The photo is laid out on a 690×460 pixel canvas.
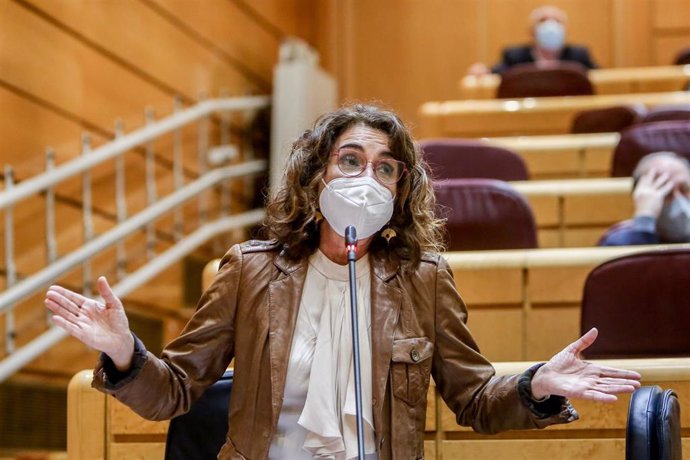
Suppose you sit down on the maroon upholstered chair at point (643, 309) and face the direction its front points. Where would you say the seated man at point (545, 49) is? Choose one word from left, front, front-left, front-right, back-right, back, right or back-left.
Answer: back

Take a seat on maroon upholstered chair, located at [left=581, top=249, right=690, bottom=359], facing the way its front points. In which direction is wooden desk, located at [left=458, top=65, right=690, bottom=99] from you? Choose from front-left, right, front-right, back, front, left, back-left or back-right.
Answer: back

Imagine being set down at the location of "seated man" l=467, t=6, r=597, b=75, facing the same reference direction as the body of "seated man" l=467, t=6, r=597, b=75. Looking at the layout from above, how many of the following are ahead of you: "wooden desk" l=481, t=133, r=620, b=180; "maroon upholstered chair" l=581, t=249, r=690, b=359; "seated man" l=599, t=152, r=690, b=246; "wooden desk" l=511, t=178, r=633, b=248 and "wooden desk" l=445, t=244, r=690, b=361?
5

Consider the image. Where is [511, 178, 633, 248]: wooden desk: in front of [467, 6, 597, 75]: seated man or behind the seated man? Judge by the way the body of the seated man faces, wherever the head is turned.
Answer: in front

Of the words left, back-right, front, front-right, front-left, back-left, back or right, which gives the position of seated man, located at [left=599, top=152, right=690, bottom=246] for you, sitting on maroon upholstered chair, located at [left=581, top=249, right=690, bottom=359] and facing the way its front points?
back
